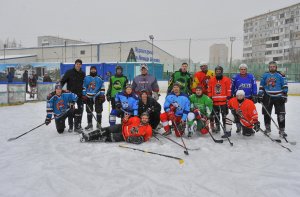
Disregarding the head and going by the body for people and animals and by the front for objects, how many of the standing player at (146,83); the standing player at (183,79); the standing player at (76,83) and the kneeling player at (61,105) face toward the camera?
4

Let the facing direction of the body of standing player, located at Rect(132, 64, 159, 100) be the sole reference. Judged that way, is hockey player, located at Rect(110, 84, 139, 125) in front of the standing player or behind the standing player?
in front

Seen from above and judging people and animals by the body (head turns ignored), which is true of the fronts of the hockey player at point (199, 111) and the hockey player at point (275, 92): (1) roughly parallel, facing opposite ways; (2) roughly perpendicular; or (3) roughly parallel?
roughly parallel

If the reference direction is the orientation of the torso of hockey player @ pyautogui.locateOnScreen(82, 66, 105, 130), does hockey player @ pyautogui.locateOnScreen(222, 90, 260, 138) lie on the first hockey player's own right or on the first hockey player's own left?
on the first hockey player's own left

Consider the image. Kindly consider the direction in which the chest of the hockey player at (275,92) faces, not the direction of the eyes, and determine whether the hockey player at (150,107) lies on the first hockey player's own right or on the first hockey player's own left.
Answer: on the first hockey player's own right

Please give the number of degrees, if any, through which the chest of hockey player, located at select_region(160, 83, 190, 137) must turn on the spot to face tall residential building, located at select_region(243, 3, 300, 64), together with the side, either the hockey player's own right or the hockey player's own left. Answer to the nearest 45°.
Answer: approximately 180°

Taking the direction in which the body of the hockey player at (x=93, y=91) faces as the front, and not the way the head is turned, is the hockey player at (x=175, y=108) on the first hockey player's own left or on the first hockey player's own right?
on the first hockey player's own left

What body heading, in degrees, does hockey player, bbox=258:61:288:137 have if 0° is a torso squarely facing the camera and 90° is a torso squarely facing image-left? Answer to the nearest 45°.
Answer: approximately 0°

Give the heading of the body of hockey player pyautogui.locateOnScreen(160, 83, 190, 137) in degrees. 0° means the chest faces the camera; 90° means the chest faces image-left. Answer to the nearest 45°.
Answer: approximately 0°

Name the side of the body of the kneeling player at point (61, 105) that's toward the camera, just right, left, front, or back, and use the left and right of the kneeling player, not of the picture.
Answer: front

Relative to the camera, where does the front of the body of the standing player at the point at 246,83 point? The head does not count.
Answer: toward the camera

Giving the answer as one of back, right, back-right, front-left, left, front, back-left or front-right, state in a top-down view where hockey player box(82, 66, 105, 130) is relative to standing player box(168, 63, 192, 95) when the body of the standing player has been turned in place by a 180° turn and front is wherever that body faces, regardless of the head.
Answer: left

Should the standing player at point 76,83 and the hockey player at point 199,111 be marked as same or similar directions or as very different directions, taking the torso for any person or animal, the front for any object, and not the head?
same or similar directions

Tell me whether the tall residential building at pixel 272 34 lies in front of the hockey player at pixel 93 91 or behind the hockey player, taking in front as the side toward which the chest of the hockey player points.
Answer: behind

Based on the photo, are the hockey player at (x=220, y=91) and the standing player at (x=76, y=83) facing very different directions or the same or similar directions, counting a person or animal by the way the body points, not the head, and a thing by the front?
same or similar directions
